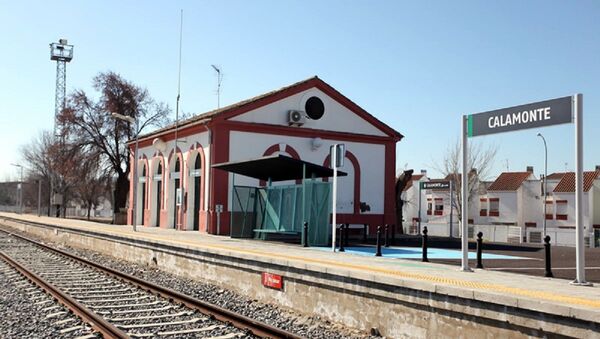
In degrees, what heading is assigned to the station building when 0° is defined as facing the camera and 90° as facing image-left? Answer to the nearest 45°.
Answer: approximately 45°

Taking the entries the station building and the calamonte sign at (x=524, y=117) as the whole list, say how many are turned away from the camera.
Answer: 0

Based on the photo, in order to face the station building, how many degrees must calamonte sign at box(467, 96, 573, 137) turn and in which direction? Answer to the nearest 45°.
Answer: approximately 90° to its right

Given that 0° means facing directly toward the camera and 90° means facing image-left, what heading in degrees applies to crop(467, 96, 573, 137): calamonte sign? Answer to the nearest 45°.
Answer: approximately 45°

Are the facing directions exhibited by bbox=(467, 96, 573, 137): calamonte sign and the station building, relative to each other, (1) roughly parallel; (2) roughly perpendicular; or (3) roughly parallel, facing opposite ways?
roughly parallel

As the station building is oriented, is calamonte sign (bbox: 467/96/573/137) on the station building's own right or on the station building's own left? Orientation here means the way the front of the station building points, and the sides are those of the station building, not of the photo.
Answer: on the station building's own left

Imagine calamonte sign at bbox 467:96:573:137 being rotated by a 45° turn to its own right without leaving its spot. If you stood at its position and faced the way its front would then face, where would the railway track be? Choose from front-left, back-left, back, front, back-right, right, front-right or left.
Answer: front

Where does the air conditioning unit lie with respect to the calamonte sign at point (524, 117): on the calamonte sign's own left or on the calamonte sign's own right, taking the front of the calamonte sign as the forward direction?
on the calamonte sign's own right
